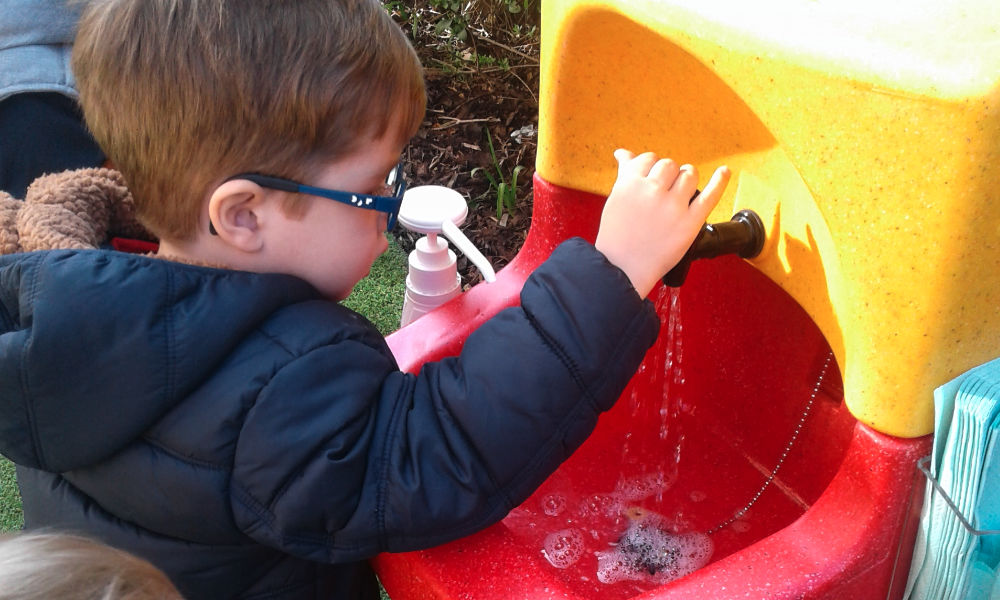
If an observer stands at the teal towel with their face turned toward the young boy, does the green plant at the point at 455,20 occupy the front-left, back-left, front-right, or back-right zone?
front-right

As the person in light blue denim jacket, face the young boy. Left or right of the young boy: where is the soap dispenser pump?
left

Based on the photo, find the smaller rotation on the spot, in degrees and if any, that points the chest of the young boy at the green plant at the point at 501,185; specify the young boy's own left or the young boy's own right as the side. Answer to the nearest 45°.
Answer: approximately 45° to the young boy's own left

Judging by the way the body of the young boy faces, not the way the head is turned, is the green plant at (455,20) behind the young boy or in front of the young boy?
in front

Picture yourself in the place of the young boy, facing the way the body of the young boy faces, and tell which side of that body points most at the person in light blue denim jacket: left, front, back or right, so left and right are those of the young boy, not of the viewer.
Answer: left

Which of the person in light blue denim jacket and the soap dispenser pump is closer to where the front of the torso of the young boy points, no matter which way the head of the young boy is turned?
the soap dispenser pump

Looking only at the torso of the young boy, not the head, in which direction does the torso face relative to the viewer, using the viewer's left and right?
facing away from the viewer and to the right of the viewer
